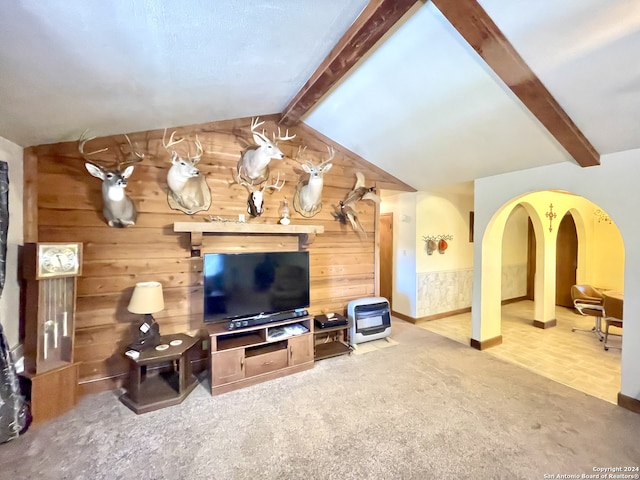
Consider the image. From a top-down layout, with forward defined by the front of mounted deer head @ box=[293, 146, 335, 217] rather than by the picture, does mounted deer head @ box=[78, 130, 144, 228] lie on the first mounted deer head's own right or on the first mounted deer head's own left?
on the first mounted deer head's own right

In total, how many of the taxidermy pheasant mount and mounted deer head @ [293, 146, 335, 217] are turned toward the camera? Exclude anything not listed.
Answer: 1

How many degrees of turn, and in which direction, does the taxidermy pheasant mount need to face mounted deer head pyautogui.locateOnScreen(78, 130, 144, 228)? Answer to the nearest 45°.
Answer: approximately 180°

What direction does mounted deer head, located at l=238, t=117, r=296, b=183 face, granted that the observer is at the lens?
facing the viewer and to the right of the viewer

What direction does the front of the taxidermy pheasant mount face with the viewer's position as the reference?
facing to the right of the viewer

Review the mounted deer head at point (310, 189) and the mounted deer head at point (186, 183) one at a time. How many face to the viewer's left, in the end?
0

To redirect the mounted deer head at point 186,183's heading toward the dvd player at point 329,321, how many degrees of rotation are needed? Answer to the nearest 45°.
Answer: approximately 45° to its left

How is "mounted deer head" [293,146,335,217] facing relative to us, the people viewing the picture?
facing the viewer

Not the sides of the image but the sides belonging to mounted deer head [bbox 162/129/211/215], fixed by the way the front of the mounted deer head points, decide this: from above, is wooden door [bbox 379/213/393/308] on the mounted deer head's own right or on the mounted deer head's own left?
on the mounted deer head's own left

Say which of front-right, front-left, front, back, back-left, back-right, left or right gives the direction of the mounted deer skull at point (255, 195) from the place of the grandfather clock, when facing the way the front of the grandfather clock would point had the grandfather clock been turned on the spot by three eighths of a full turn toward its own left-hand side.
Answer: right

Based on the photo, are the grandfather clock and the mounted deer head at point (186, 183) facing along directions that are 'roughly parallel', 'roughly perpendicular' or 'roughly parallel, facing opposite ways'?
roughly parallel
